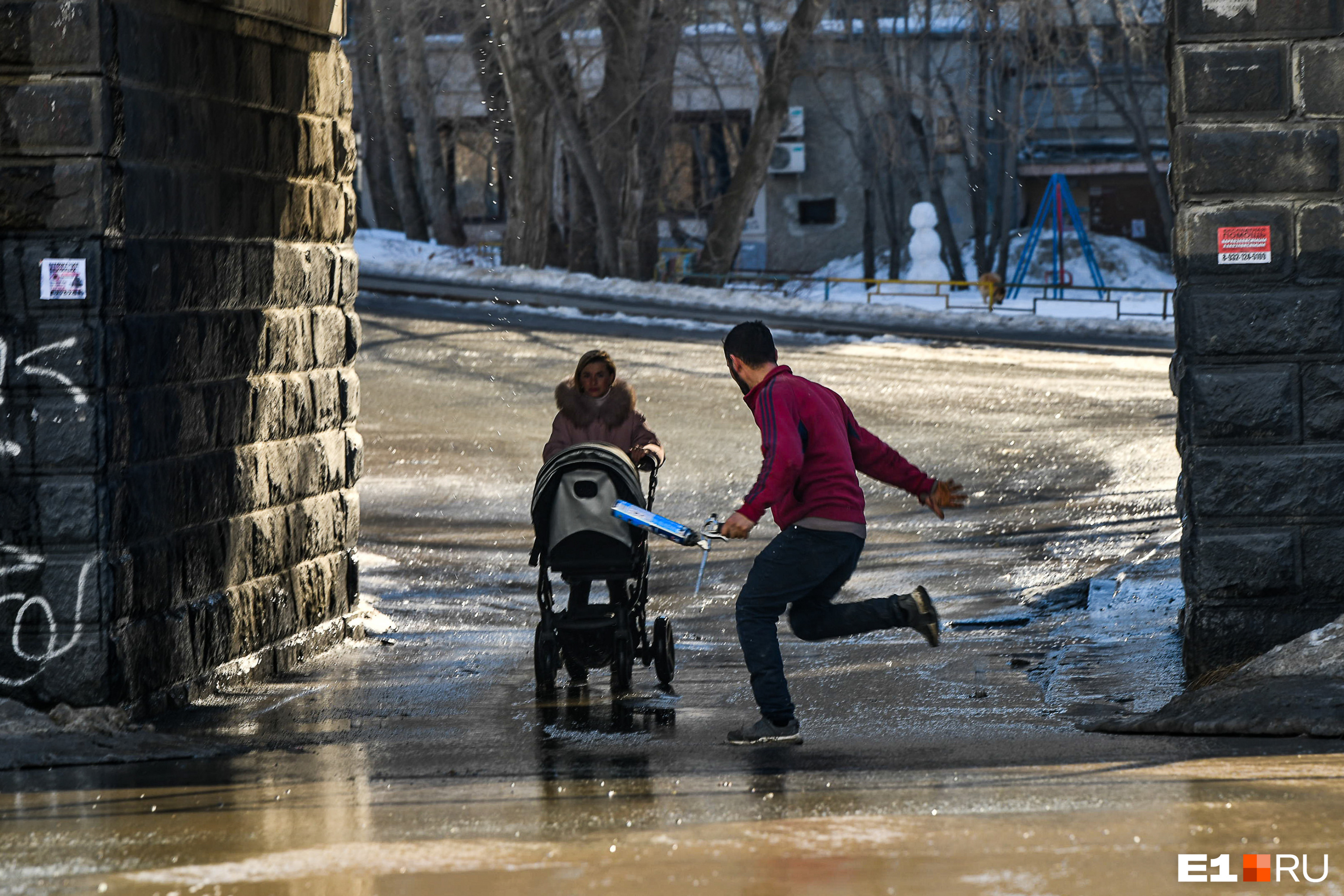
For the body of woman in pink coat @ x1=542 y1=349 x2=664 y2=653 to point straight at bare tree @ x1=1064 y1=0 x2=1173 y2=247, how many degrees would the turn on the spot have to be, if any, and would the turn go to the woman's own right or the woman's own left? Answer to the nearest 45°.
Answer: approximately 180°

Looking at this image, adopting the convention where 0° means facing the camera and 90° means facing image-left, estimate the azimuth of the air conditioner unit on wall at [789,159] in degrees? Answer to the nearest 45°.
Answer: approximately 0°

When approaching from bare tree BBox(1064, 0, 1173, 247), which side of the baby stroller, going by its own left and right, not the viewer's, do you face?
back

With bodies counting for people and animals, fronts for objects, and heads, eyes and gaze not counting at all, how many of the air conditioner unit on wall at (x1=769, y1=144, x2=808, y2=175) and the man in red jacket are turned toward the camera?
1

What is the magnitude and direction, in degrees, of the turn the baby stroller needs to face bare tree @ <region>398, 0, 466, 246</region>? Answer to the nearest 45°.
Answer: approximately 180°

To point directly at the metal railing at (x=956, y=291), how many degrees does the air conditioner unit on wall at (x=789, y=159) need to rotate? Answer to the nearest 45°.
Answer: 0° — it already faces it

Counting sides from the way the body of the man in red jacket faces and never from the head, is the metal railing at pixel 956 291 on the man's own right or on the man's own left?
on the man's own right

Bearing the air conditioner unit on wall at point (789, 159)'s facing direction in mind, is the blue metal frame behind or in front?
in front
